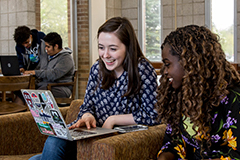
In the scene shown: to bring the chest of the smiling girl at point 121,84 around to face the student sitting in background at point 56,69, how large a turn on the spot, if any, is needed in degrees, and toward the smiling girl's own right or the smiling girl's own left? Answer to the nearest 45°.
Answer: approximately 135° to the smiling girl's own right

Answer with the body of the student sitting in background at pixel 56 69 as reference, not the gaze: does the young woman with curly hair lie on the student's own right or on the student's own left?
on the student's own left

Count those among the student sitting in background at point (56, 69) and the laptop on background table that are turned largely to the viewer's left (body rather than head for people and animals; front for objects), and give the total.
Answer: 1

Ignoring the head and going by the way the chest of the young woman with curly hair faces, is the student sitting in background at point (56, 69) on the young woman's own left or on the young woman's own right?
on the young woman's own right

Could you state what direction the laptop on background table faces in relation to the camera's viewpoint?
facing away from the viewer and to the right of the viewer

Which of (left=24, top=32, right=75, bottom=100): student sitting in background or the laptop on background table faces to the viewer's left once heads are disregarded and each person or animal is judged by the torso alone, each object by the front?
the student sitting in background

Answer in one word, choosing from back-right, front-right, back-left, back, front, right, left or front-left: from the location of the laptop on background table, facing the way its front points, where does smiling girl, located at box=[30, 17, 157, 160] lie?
back-right

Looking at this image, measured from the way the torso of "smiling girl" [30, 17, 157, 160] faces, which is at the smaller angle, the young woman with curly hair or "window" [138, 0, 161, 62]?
the young woman with curly hair

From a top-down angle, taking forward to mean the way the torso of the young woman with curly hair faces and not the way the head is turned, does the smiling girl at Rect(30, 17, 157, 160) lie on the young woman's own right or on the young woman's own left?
on the young woman's own right
